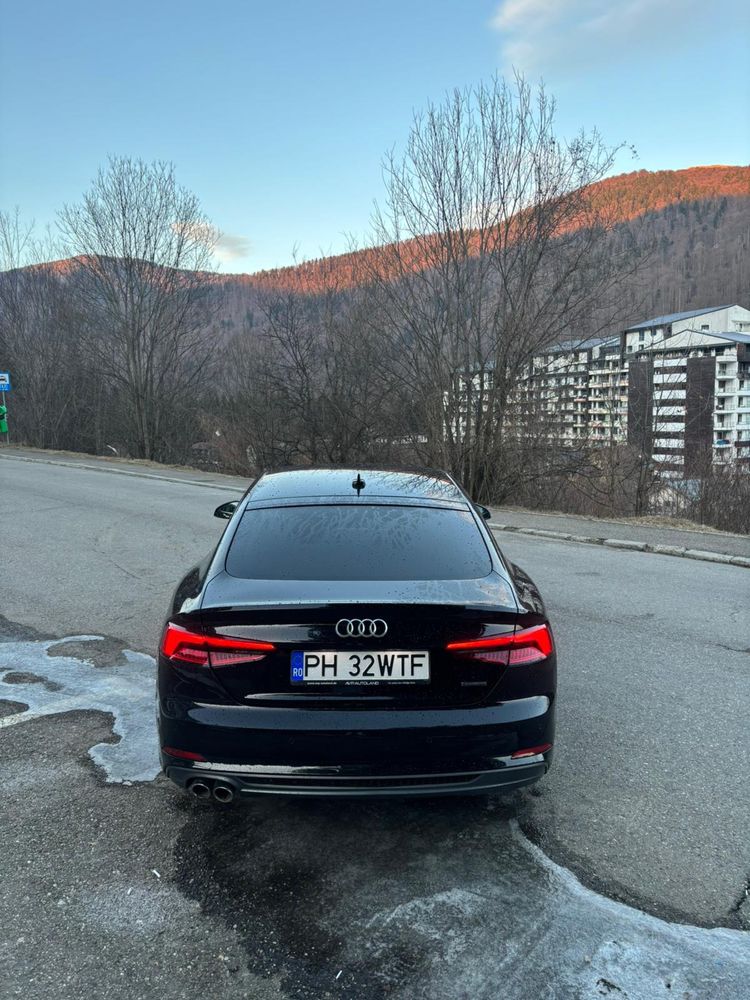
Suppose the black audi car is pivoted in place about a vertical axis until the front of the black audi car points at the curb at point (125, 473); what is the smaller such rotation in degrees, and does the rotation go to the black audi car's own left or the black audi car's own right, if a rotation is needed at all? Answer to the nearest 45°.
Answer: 0° — it already faces it

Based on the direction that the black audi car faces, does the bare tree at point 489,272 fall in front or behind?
in front

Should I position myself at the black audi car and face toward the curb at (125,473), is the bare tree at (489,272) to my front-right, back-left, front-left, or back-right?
front-right

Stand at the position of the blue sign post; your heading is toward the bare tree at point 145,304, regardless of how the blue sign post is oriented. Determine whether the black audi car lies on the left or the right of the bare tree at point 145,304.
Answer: right

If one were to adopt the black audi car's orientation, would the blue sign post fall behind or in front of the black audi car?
in front

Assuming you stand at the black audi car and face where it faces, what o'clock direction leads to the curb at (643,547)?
The curb is roughly at 1 o'clock from the black audi car.

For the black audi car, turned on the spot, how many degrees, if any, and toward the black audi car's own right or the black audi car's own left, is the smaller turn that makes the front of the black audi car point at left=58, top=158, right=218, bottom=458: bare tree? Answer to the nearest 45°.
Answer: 0° — it already faces it

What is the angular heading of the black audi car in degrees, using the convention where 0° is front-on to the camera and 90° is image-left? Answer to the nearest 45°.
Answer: approximately 180°
